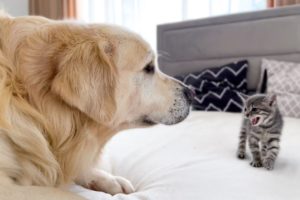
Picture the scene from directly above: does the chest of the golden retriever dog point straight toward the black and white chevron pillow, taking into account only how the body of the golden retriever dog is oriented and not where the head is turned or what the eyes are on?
no

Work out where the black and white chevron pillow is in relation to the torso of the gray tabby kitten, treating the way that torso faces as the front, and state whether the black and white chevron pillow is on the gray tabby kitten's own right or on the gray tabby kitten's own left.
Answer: on the gray tabby kitten's own right

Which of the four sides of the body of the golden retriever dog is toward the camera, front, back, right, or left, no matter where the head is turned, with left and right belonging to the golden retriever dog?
right

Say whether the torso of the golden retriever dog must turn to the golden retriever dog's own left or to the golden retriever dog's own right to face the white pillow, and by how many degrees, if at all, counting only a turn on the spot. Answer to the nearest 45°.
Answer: approximately 45° to the golden retriever dog's own left

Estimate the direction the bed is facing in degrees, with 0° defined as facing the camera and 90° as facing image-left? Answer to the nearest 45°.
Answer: approximately 45°
